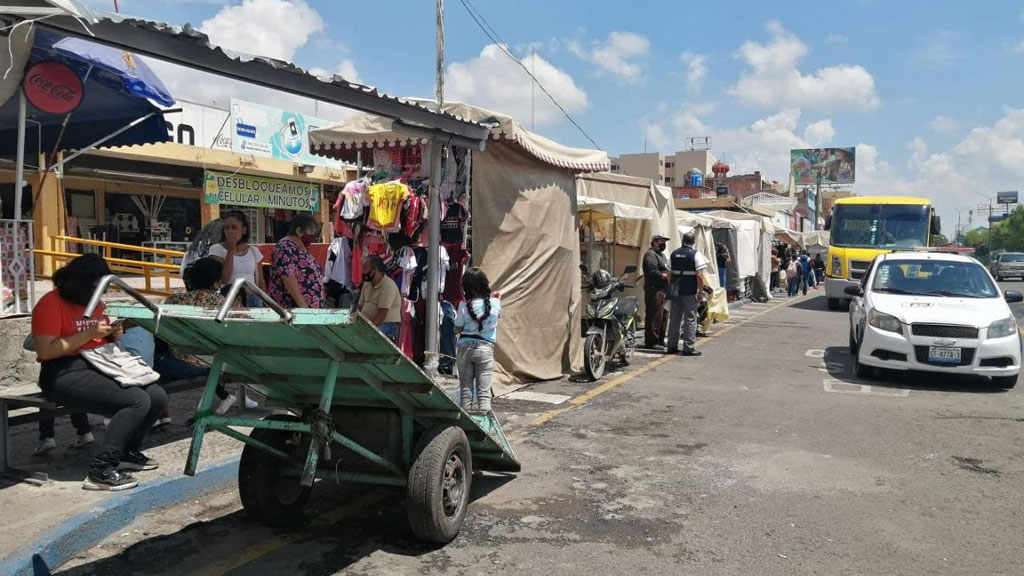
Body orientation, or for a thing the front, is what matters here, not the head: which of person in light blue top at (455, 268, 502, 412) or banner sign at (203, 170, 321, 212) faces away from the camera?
the person in light blue top

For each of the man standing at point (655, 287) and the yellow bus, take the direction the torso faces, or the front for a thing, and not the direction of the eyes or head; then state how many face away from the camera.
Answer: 0

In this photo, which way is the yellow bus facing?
toward the camera

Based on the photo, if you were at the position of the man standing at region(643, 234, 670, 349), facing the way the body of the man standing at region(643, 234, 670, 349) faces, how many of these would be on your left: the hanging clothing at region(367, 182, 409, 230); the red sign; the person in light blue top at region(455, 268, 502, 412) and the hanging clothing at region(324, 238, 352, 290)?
0

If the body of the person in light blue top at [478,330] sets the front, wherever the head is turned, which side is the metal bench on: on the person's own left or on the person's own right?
on the person's own left

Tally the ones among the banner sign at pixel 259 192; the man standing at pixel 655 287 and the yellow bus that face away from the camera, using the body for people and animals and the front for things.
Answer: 0

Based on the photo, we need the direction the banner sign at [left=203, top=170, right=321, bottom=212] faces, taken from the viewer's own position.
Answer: facing the viewer and to the right of the viewer

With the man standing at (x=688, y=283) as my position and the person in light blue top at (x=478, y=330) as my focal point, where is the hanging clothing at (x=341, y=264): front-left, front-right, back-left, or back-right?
front-right

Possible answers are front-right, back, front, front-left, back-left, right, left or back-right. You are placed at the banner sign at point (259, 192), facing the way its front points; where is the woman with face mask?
front-right

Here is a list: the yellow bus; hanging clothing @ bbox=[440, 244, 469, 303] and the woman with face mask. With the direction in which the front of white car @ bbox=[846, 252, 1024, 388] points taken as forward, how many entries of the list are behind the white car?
1

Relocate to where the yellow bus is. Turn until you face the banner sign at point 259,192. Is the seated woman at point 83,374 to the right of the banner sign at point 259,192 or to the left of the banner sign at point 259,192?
left

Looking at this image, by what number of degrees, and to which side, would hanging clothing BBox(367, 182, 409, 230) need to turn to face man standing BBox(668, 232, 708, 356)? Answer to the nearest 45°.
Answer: approximately 135° to its left

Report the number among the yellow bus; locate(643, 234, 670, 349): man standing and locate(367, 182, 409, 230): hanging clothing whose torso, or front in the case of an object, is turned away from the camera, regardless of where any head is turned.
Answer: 0

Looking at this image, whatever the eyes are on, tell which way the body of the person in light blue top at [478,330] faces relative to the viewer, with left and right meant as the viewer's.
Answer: facing away from the viewer

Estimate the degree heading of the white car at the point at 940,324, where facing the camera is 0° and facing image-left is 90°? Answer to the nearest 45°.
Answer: approximately 0°

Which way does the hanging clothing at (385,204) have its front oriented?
toward the camera
